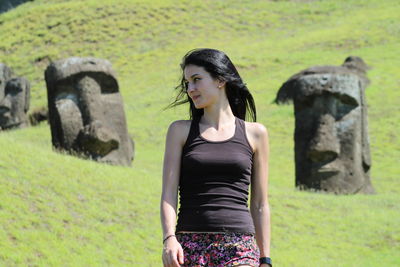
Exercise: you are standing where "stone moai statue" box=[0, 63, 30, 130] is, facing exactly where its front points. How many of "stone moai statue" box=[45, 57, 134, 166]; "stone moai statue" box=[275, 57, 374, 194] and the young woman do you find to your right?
0

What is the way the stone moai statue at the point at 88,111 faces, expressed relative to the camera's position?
facing the viewer

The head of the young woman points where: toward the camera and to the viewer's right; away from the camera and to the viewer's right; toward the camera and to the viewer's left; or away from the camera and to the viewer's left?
toward the camera and to the viewer's left

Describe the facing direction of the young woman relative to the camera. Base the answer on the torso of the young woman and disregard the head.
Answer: toward the camera

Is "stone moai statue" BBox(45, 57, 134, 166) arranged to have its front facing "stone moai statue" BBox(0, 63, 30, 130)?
no

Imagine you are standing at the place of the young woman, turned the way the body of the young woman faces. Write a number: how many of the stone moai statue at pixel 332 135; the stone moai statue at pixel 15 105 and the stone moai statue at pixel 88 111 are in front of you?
0

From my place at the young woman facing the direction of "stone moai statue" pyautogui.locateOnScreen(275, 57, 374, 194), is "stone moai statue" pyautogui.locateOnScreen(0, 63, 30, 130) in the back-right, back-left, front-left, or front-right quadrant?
front-left

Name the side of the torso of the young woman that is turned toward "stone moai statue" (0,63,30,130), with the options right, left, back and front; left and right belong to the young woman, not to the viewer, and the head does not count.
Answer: back

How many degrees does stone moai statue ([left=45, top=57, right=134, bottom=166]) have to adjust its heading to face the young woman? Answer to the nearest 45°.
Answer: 0° — it already faces them

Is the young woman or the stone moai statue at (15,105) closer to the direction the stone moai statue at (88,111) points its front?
the young woman

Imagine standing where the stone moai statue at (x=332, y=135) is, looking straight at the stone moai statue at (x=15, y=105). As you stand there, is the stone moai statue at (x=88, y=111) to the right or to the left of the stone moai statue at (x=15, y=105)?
left

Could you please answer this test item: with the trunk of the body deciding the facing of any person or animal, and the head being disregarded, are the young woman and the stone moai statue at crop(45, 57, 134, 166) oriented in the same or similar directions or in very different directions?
same or similar directions

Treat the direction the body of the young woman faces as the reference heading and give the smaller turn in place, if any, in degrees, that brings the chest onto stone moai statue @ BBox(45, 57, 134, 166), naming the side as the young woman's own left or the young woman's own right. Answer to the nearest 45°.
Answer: approximately 180°
